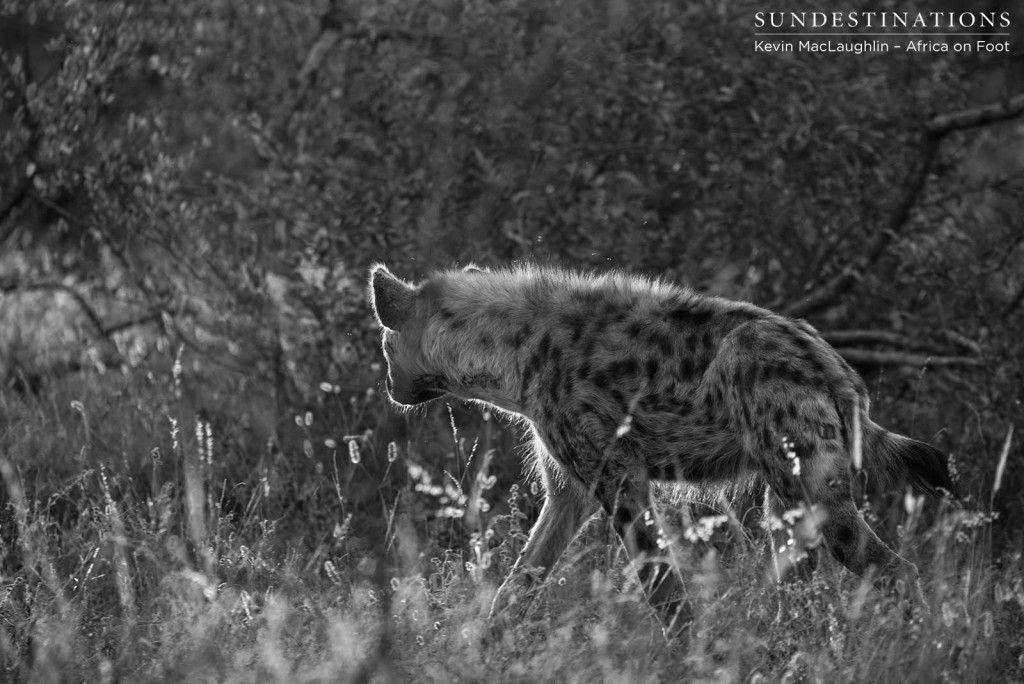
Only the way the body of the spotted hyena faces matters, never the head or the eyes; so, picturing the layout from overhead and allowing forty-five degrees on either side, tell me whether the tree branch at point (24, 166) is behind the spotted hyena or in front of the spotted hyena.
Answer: in front

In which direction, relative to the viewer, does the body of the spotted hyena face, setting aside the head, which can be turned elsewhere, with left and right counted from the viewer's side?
facing to the left of the viewer

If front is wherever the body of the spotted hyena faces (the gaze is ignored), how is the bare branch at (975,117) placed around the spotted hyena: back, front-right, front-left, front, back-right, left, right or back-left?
back-right

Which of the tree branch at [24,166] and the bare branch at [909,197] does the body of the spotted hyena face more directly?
the tree branch

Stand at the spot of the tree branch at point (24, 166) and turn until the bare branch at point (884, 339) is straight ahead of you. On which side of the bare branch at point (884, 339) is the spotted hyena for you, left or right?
right

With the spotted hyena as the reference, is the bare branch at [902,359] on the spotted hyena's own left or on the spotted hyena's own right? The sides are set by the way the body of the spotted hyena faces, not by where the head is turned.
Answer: on the spotted hyena's own right

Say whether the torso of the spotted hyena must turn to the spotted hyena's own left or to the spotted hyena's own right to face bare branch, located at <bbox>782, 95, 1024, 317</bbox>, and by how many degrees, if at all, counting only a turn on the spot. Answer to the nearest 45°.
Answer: approximately 135° to the spotted hyena's own right
